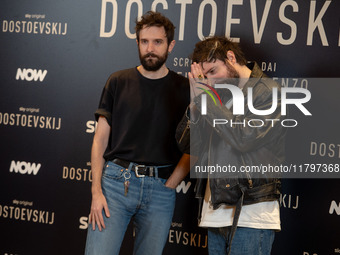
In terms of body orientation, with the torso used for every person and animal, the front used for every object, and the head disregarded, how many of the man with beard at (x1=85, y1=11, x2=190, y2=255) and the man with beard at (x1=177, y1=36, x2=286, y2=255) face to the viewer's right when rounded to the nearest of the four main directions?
0

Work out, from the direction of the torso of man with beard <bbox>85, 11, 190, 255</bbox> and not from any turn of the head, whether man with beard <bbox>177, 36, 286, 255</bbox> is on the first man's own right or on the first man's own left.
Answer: on the first man's own left

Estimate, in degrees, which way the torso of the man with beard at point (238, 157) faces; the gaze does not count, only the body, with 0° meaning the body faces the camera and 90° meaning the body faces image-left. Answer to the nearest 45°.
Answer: approximately 45°

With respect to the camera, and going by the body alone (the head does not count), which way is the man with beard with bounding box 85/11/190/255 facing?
toward the camera

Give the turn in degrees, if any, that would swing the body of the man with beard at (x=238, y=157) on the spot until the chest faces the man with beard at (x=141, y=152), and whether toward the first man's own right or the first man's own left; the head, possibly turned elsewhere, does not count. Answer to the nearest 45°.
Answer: approximately 90° to the first man's own right
